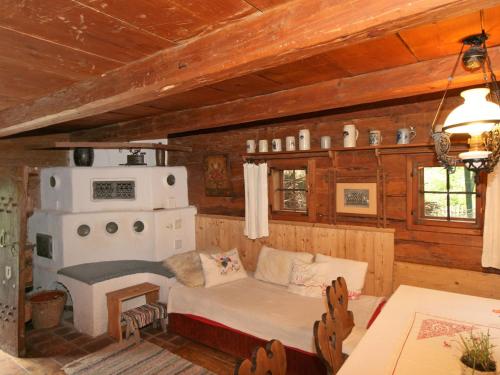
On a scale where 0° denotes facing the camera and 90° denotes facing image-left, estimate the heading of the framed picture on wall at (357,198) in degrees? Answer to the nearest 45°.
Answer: approximately 0°

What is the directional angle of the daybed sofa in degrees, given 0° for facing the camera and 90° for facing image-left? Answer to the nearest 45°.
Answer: approximately 45°

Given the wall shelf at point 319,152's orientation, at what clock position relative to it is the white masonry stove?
The white masonry stove is roughly at 3 o'clock from the wall shelf.

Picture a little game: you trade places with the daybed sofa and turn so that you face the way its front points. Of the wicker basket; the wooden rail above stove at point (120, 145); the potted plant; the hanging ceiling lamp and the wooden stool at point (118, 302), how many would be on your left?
2

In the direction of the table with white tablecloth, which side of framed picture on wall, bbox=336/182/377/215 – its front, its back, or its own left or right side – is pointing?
front

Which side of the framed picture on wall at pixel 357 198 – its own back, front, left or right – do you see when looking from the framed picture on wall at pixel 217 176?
right

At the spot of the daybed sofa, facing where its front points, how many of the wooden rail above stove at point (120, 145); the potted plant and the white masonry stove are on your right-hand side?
2
